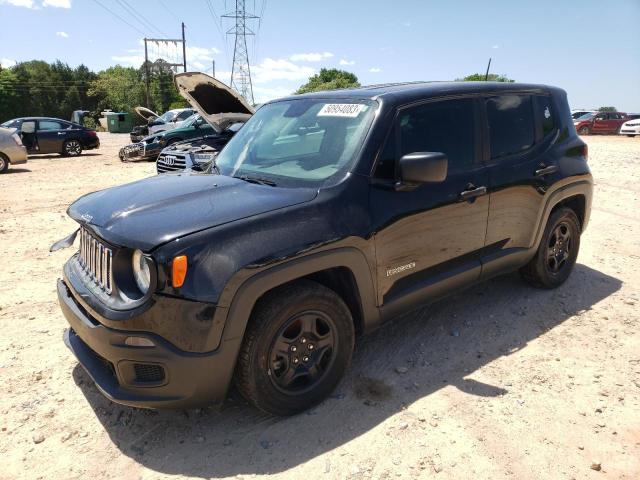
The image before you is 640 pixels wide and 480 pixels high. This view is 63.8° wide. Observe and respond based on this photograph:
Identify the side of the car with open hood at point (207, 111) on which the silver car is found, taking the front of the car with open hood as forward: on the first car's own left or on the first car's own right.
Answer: on the first car's own right

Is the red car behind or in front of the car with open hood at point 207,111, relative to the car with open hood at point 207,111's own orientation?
behind

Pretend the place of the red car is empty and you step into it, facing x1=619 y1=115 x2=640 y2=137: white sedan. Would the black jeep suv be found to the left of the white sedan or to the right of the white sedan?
right

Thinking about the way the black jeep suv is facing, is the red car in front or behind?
behind

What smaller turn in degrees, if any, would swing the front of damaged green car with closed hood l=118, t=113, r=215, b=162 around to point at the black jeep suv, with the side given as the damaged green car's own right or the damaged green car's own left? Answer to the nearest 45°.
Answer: approximately 45° to the damaged green car's own left

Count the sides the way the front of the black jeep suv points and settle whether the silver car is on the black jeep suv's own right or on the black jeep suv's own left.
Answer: on the black jeep suv's own right

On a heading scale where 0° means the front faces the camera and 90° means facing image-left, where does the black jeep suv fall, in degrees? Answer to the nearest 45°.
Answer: approximately 45°

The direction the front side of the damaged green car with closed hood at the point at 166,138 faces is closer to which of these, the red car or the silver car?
the silver car

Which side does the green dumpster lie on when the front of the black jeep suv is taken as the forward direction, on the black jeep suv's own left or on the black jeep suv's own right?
on the black jeep suv's own right

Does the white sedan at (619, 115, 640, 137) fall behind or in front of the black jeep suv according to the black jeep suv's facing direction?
behind

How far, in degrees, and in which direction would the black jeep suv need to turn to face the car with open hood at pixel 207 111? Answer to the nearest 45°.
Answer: approximately 135° to its right
